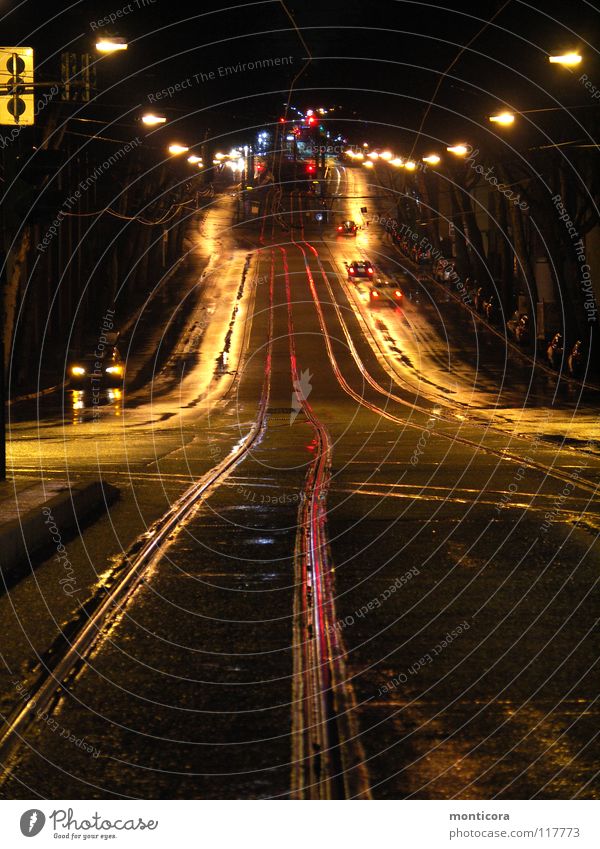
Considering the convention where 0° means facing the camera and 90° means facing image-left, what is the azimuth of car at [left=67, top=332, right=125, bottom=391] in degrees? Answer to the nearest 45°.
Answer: approximately 0°
